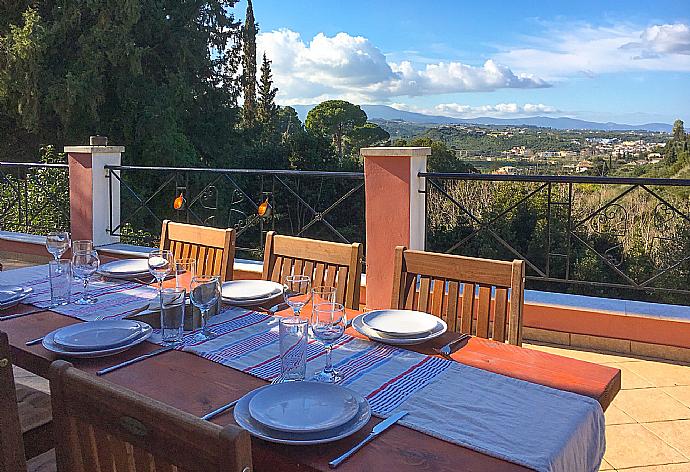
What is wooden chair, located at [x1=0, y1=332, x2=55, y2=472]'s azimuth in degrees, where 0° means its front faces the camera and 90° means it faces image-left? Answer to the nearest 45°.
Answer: approximately 225°

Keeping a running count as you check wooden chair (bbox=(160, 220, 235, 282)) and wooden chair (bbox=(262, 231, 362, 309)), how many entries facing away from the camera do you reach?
0

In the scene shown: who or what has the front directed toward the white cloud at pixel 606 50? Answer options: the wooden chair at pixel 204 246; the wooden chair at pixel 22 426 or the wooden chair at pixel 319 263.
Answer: the wooden chair at pixel 22 426

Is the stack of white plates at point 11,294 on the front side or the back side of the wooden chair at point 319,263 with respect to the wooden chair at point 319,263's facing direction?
on the front side

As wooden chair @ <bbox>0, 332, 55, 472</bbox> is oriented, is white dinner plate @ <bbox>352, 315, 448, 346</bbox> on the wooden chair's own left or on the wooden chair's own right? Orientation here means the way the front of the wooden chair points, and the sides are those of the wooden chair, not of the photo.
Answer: on the wooden chair's own right

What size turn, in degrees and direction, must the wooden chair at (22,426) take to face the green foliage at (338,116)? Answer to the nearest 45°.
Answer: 0° — it already faces it

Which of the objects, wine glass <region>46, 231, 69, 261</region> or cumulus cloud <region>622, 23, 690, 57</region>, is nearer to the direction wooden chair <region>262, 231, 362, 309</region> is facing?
the wine glass

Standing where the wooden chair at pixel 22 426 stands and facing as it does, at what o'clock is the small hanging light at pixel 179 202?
The small hanging light is roughly at 11 o'clock from the wooden chair.

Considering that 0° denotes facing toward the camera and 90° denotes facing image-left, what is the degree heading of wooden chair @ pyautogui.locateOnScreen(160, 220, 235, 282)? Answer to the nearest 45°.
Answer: approximately 45°

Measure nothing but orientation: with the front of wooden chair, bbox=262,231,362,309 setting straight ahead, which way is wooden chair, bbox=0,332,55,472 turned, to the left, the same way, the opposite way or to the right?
the opposite way

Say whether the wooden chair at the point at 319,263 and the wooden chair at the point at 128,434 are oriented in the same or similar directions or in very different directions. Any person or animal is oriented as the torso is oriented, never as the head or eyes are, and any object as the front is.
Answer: very different directions

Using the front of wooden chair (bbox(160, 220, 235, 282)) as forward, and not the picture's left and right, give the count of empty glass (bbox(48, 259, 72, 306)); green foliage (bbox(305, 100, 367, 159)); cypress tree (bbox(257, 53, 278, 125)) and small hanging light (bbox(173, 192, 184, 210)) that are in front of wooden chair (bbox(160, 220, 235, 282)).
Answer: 1

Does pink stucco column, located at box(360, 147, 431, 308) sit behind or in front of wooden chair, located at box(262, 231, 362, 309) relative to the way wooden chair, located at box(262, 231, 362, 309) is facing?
behind

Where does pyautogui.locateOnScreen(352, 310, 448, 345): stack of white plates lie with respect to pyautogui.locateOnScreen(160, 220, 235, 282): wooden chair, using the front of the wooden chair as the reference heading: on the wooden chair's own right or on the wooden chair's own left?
on the wooden chair's own left

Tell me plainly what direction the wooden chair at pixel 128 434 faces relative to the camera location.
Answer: facing away from the viewer and to the right of the viewer
